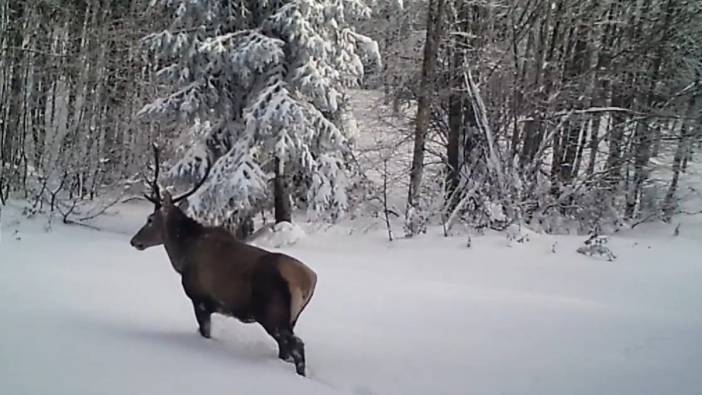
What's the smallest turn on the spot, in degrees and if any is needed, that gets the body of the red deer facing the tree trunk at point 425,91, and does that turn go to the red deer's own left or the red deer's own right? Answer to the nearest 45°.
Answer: approximately 90° to the red deer's own right

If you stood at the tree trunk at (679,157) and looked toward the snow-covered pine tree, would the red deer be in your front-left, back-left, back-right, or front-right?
front-left

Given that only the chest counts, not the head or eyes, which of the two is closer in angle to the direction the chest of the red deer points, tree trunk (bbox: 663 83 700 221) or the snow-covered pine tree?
the snow-covered pine tree

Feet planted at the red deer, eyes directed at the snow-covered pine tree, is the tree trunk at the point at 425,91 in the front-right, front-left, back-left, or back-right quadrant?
front-right

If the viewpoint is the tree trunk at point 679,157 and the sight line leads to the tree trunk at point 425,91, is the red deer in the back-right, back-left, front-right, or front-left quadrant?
front-left

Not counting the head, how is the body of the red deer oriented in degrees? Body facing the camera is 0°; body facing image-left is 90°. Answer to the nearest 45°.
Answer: approximately 135°

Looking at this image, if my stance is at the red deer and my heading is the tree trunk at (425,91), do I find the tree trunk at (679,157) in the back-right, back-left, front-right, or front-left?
front-right

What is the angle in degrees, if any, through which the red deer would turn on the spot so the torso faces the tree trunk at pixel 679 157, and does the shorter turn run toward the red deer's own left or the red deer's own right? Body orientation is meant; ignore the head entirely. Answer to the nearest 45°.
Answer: approximately 90° to the red deer's own right

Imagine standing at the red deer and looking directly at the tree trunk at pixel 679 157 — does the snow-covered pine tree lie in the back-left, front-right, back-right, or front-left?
front-left

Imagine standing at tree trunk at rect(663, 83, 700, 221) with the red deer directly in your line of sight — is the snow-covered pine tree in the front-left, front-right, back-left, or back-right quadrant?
front-right

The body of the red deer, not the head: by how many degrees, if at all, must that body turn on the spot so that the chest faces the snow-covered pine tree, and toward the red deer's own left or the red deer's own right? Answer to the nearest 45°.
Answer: approximately 45° to the red deer's own right
